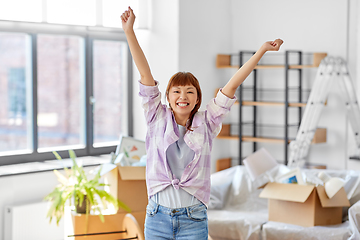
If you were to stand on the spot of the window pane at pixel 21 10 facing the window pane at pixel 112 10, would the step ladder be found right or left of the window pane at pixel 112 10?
right

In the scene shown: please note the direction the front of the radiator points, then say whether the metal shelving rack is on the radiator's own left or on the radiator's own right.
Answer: on the radiator's own left

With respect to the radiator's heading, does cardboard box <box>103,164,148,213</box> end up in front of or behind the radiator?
in front

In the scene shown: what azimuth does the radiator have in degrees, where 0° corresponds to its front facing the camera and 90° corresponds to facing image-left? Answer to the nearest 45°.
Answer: approximately 315°

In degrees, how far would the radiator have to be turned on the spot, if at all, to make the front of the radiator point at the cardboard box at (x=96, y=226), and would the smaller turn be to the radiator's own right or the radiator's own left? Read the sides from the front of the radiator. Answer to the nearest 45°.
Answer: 0° — it already faces it

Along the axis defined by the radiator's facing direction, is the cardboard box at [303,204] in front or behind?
in front
